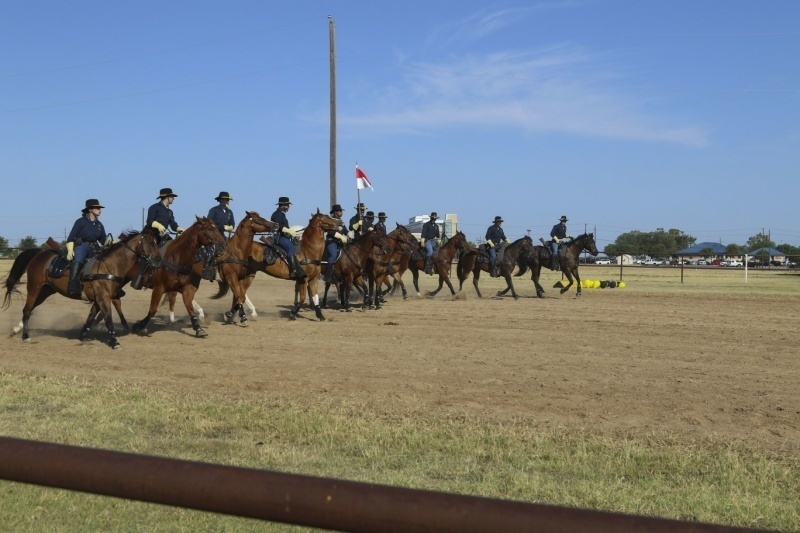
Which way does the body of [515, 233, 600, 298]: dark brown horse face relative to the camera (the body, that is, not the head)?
to the viewer's right

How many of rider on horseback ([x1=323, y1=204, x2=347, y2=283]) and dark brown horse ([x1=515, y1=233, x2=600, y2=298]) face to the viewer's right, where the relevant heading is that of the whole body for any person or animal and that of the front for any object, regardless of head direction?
2

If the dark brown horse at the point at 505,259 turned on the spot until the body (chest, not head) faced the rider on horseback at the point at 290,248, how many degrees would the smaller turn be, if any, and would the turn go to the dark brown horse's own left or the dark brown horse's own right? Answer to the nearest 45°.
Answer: approximately 135° to the dark brown horse's own right

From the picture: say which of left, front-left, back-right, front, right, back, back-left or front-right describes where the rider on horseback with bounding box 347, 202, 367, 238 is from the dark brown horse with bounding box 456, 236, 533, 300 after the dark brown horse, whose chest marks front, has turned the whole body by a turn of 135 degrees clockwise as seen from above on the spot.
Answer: front

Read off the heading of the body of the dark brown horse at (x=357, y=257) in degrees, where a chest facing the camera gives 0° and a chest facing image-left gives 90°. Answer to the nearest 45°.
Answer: approximately 315°

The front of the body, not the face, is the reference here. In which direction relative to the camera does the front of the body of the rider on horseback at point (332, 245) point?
to the viewer's right

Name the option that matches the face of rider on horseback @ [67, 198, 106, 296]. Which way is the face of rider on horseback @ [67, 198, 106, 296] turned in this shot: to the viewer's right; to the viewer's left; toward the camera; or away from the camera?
to the viewer's right

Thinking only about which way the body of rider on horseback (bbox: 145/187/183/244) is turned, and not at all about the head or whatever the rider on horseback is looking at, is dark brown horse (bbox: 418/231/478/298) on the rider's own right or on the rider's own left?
on the rider's own left
